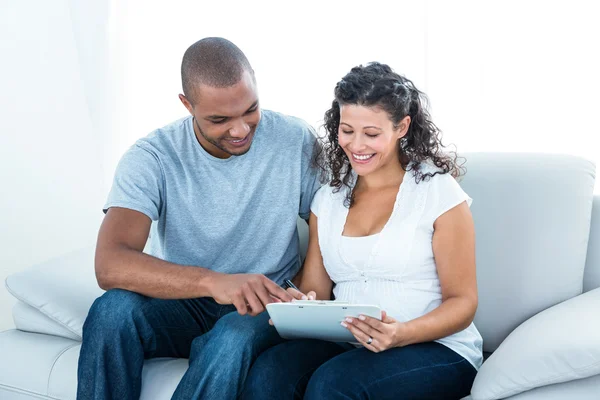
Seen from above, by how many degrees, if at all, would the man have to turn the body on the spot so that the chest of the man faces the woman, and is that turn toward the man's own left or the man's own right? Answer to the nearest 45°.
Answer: approximately 45° to the man's own left

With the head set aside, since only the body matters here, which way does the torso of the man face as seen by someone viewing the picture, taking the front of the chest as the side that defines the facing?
toward the camera

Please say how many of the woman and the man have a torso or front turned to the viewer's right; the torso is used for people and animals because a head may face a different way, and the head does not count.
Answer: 0

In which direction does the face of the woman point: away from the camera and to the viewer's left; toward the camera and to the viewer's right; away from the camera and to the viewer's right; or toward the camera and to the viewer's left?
toward the camera and to the viewer's left

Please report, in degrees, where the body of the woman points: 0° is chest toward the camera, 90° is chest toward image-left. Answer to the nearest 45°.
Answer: approximately 45°

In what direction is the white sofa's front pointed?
toward the camera

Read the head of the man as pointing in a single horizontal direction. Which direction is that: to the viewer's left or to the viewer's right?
to the viewer's right
